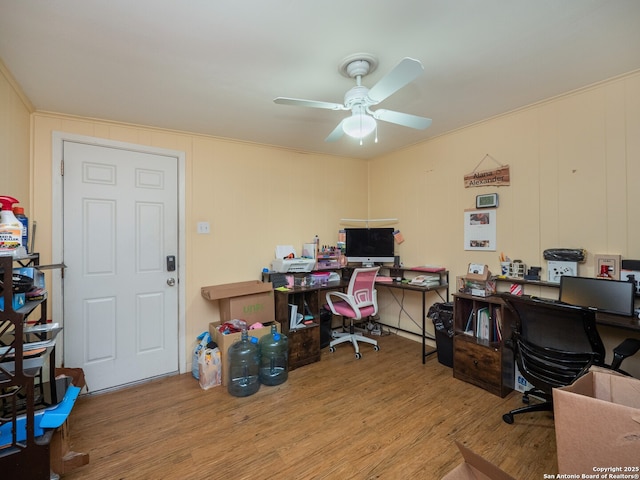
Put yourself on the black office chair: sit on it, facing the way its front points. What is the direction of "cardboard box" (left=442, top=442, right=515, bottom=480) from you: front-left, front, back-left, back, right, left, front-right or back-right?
back-right

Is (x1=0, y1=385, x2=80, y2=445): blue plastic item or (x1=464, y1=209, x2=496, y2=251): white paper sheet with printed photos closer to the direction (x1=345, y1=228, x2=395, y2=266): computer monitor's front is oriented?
the blue plastic item

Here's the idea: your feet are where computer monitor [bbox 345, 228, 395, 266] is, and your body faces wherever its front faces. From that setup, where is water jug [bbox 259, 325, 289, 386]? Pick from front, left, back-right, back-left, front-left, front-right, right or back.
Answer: front-right

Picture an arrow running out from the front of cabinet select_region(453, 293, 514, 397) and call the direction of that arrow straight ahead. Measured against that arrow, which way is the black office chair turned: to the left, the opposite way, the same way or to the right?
the opposite way

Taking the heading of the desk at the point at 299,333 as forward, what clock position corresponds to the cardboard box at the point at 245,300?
The cardboard box is roughly at 4 o'clock from the desk.

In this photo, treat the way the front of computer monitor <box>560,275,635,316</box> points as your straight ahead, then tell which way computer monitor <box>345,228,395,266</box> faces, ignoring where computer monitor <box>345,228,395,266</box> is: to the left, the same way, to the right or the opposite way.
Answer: to the left

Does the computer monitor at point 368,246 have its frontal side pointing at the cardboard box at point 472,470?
yes

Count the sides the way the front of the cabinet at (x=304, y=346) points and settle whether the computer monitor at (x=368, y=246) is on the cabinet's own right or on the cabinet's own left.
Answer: on the cabinet's own left

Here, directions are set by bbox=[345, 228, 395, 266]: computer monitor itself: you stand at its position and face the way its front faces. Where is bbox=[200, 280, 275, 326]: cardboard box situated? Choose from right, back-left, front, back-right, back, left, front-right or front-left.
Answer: front-right

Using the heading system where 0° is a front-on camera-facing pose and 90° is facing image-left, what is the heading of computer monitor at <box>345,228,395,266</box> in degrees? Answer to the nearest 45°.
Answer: approximately 0°
